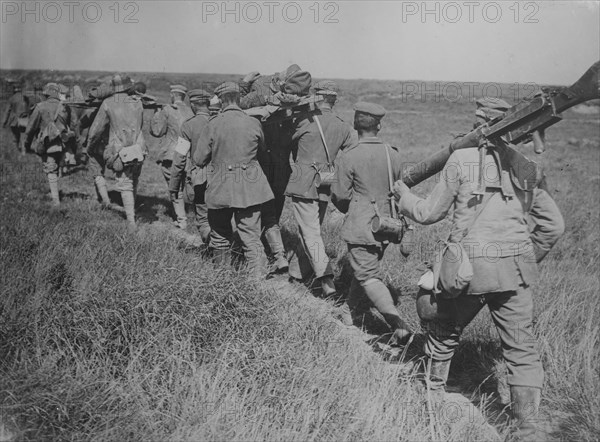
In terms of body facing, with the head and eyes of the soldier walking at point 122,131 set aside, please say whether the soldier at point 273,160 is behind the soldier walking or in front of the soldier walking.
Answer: behind

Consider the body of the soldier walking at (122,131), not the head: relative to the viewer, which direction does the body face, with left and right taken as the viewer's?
facing away from the viewer

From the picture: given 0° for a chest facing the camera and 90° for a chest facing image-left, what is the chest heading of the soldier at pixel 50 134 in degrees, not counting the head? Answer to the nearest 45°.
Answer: approximately 180°

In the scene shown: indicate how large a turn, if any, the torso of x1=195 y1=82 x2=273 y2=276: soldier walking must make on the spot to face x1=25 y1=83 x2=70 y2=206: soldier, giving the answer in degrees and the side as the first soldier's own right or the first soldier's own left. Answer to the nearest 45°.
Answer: approximately 45° to the first soldier's own left

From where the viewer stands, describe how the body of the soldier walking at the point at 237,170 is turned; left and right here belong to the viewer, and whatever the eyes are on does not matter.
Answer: facing away from the viewer

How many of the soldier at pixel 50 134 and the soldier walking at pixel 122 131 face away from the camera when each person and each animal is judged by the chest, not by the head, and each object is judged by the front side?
2
